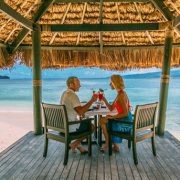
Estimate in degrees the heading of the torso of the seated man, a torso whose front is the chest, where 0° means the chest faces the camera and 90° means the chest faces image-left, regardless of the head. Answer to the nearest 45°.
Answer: approximately 270°

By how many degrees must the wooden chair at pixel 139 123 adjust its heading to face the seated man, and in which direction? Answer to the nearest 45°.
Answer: approximately 45° to its left

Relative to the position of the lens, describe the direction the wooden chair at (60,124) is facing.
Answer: facing away from the viewer and to the right of the viewer

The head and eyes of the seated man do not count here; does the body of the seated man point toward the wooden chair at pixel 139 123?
yes

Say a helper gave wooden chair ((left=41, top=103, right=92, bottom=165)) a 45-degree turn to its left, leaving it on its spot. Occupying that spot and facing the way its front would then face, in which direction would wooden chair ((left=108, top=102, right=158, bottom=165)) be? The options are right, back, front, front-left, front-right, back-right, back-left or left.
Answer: right

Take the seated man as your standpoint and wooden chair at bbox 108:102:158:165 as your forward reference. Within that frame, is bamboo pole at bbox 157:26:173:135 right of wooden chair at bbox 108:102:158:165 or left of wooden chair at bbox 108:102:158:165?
left

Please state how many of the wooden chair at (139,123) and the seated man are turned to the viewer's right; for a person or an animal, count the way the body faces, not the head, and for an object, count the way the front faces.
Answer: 1

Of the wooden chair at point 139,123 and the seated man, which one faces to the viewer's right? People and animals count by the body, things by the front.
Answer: the seated man
